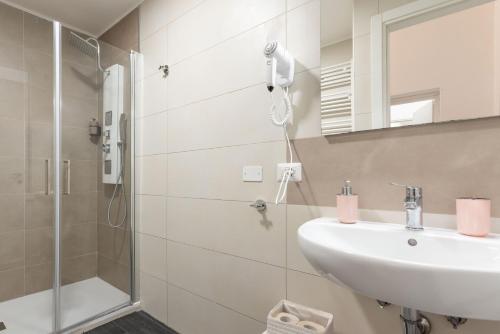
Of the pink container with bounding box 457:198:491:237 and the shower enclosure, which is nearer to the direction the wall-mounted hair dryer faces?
the shower enclosure

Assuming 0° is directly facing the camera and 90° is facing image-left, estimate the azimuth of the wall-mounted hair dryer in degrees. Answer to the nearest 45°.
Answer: approximately 45°

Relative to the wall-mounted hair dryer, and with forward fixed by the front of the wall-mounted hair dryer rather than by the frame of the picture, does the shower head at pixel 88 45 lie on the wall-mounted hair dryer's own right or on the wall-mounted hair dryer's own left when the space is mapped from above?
on the wall-mounted hair dryer's own right

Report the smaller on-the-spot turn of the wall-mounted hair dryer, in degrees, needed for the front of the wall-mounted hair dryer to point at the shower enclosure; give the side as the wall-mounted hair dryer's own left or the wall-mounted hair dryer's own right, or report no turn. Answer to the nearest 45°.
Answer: approximately 45° to the wall-mounted hair dryer's own right
